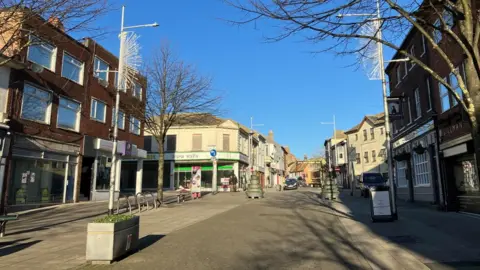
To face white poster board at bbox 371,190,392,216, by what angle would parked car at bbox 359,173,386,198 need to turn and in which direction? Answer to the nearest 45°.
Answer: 0° — it already faces it

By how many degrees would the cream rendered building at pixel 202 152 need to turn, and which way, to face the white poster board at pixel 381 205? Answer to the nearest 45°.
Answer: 0° — it already faces it

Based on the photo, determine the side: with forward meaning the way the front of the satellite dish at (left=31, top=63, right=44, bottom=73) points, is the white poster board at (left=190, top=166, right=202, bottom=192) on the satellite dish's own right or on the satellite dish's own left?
on the satellite dish's own left

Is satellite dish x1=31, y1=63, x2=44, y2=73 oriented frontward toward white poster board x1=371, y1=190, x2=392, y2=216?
yes

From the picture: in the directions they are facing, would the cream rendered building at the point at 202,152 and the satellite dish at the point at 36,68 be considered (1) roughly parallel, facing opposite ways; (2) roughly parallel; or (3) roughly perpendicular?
roughly perpendicular

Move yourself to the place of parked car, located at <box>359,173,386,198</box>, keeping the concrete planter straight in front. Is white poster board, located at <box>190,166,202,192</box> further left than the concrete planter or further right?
right

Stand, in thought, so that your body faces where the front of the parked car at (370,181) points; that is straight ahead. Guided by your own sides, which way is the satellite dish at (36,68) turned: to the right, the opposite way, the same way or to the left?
to the left

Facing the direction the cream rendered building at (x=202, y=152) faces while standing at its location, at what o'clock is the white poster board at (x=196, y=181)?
The white poster board is roughly at 12 o'clock from the cream rendered building.

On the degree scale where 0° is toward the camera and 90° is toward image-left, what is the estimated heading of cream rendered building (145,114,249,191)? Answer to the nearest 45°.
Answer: approximately 0°

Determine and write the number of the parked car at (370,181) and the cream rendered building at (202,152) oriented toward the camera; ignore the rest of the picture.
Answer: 2
